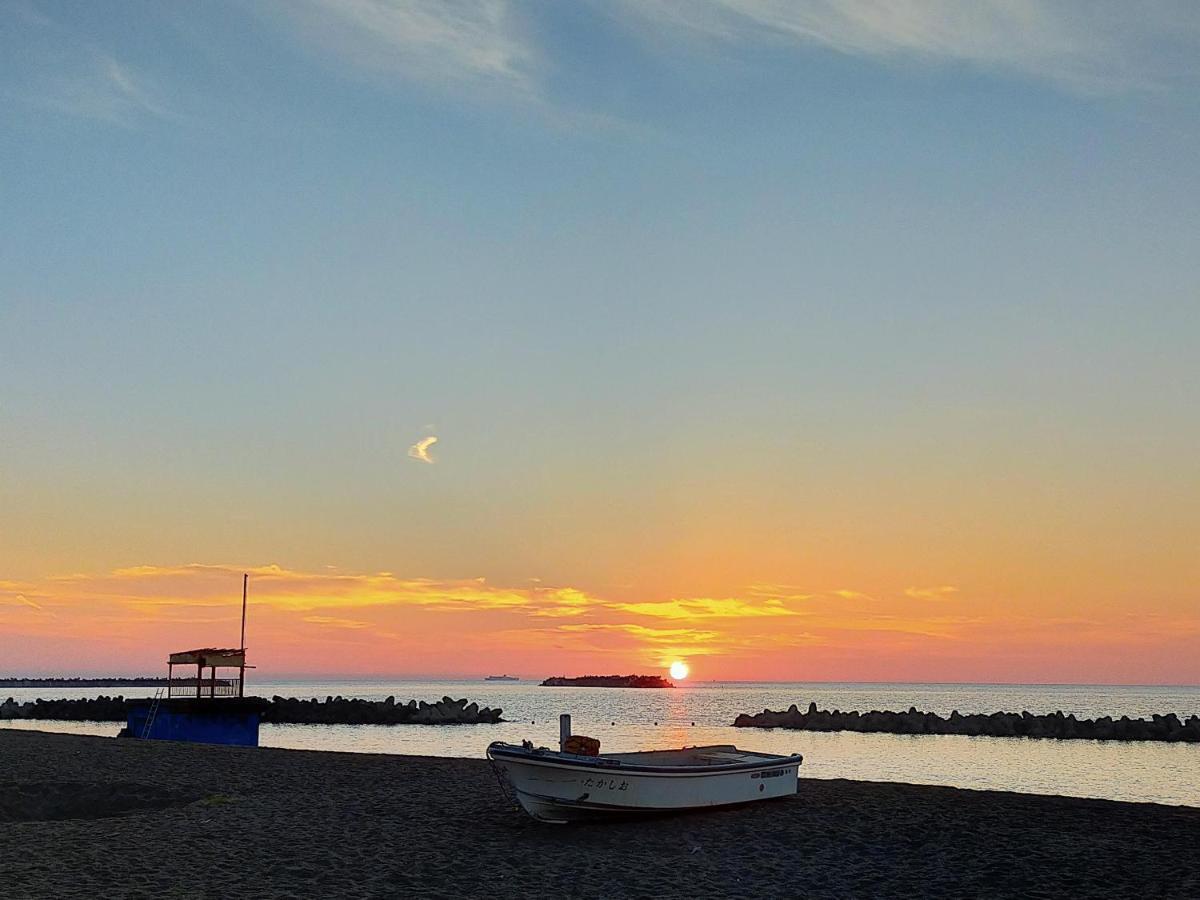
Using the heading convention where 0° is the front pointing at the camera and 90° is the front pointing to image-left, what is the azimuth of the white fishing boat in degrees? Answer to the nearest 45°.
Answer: approximately 45°

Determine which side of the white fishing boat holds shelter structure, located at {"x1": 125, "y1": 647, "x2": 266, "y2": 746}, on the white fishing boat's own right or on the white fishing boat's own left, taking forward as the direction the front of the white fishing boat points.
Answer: on the white fishing boat's own right
